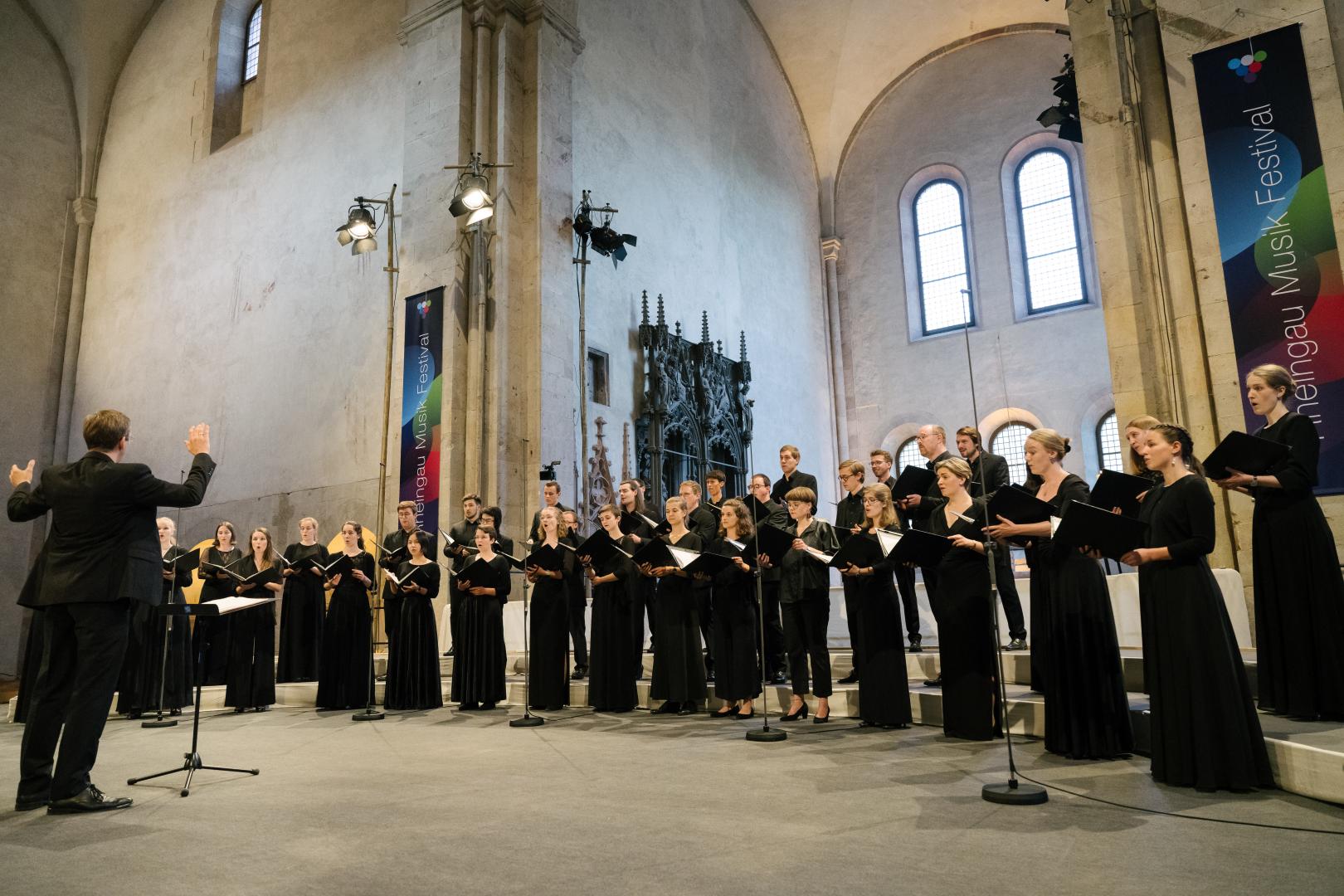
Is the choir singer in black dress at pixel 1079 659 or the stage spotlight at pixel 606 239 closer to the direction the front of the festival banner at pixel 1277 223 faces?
the choir singer in black dress

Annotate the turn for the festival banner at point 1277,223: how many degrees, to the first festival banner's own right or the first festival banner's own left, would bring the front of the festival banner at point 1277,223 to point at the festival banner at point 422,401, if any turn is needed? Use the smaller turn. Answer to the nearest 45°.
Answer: approximately 45° to the first festival banner's own right

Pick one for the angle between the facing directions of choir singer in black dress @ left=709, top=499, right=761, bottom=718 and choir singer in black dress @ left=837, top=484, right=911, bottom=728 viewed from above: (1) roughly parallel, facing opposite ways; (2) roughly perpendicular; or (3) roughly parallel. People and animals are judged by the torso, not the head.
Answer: roughly parallel

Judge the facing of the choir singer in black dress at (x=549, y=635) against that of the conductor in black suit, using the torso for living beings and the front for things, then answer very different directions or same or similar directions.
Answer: very different directions

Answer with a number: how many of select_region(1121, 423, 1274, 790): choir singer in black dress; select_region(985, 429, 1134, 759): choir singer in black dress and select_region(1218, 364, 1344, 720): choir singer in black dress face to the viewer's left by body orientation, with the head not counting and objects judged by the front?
3

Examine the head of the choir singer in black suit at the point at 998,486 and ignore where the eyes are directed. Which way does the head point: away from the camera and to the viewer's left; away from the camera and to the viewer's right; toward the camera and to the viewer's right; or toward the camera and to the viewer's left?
toward the camera and to the viewer's left

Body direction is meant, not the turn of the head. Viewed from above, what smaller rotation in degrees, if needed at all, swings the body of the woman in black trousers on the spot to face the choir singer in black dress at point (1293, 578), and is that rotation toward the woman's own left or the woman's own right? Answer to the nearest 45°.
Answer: approximately 90° to the woman's own left

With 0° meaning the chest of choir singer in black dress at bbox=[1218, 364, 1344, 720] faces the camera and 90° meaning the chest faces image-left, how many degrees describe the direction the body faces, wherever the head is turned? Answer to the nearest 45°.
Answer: approximately 90°

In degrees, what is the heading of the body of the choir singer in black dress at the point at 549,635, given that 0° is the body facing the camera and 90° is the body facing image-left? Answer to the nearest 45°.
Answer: approximately 45°

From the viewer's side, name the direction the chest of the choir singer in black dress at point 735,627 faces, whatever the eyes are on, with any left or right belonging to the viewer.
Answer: facing the viewer and to the left of the viewer

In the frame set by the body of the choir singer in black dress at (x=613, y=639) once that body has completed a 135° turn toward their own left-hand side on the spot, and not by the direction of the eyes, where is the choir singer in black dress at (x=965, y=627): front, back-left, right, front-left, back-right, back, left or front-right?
front-right

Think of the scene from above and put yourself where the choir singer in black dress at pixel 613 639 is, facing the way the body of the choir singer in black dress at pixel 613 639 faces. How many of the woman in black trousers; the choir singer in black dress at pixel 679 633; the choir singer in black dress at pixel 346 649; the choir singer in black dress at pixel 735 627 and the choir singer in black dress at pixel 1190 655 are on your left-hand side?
4

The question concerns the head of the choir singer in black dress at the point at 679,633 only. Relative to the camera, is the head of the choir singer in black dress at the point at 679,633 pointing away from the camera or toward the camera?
toward the camera

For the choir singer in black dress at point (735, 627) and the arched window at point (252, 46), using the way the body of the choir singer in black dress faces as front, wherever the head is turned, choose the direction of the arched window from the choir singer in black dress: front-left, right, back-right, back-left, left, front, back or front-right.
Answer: right

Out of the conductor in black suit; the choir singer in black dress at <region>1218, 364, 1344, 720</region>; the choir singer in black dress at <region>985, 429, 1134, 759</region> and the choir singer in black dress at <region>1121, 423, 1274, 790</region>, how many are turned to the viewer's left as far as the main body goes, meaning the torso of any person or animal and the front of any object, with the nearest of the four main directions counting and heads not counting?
3

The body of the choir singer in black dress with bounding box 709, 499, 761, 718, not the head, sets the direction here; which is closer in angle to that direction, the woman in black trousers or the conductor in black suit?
the conductor in black suit

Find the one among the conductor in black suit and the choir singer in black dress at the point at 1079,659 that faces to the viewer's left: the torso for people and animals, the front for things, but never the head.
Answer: the choir singer in black dress

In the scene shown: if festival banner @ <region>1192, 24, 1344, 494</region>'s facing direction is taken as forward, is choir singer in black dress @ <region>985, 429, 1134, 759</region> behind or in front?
in front

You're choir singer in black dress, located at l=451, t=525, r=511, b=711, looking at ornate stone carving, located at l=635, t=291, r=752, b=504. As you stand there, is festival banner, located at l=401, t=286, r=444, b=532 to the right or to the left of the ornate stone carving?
left

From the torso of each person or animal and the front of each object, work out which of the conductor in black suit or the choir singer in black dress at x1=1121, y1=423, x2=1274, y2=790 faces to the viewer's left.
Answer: the choir singer in black dress

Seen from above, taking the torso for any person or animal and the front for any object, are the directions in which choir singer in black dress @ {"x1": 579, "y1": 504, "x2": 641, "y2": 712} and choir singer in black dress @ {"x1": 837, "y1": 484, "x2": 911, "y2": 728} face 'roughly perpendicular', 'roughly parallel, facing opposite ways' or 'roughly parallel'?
roughly parallel
